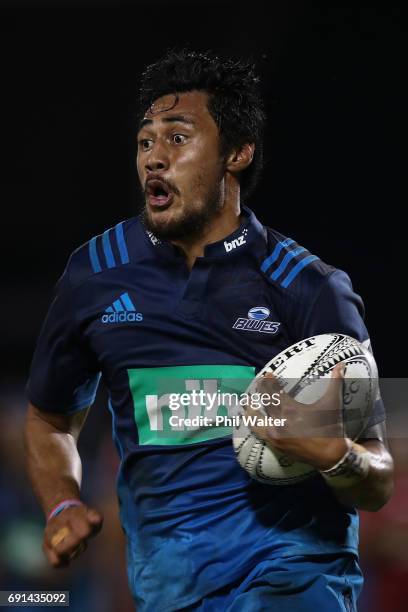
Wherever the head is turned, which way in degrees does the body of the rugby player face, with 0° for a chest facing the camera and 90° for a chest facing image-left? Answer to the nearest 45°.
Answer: approximately 0°

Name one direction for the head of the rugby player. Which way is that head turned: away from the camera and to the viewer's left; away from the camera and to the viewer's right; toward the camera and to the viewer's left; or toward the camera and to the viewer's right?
toward the camera and to the viewer's left
